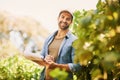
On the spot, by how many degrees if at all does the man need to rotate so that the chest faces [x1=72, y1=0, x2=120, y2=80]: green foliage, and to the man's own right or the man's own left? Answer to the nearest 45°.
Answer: approximately 45° to the man's own left

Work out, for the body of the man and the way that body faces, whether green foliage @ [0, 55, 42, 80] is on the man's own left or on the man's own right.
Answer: on the man's own right
